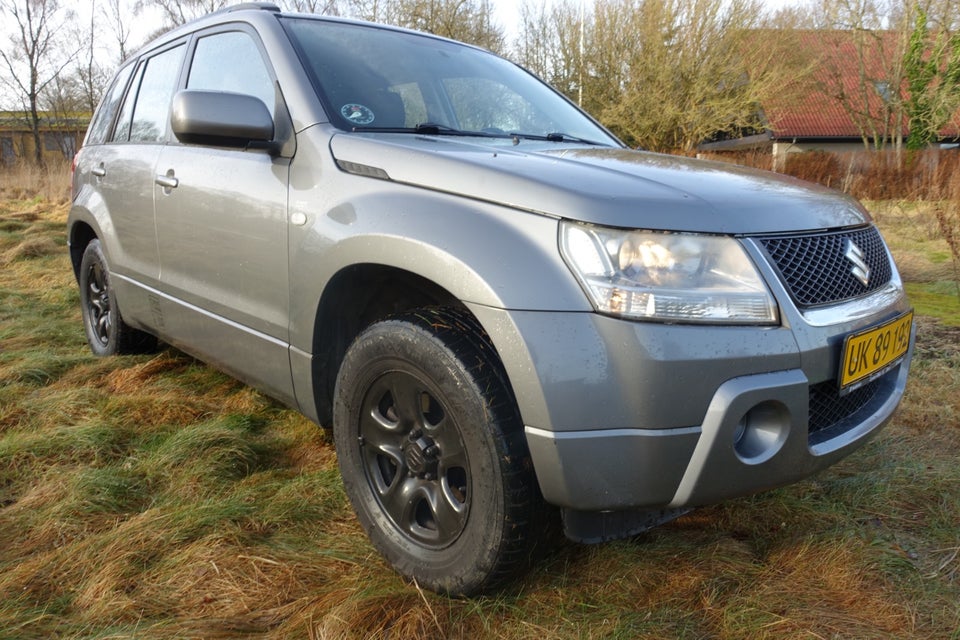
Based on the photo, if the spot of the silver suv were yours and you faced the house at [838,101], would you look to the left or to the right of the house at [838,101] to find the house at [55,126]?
left

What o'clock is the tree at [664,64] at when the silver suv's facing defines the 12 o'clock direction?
The tree is roughly at 8 o'clock from the silver suv.

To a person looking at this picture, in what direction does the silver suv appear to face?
facing the viewer and to the right of the viewer

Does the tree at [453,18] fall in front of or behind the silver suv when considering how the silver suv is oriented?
behind

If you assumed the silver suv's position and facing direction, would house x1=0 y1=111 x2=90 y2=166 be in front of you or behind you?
behind
